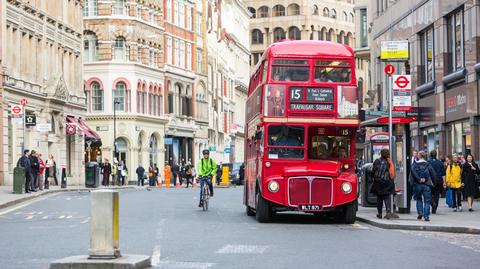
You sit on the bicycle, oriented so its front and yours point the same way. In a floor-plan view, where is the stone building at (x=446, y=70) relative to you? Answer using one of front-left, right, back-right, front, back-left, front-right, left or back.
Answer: back-left

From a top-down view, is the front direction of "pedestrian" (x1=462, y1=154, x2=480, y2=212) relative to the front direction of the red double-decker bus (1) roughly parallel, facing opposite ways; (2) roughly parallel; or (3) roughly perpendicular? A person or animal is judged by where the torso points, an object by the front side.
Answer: roughly parallel

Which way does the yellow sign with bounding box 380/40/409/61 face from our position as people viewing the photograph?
facing the viewer

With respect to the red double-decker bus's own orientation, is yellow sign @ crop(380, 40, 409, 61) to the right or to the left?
on its left

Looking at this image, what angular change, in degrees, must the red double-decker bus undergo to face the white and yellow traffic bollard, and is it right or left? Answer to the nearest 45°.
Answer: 0° — it already faces it

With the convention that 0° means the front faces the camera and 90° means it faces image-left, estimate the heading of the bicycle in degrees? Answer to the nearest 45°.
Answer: approximately 0°

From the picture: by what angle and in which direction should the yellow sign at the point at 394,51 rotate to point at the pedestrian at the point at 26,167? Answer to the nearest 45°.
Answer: approximately 135° to its right

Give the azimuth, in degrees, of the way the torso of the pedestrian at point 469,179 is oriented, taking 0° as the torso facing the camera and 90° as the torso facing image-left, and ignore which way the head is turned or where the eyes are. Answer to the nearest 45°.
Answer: approximately 0°

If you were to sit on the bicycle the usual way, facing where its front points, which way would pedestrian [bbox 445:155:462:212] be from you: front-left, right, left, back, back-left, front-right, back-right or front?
left

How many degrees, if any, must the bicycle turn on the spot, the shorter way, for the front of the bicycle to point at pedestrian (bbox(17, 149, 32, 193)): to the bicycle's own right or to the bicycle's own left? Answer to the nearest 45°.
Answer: approximately 135° to the bicycle's own right
